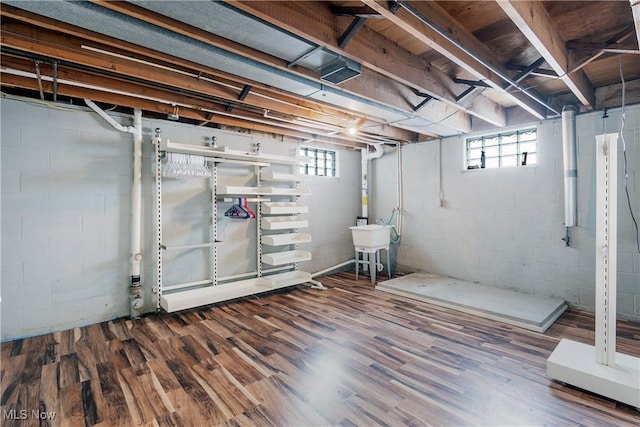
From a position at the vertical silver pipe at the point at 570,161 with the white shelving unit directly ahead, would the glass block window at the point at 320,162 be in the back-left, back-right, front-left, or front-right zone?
front-right

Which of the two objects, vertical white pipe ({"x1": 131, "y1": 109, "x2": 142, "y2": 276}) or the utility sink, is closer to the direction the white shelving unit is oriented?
the utility sink

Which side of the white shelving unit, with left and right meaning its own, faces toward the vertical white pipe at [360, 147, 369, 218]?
left

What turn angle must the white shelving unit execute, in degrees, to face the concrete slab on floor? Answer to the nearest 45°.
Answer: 0° — it already faces it

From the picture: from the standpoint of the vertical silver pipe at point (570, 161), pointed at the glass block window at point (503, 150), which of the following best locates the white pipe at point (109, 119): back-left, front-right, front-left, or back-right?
front-left

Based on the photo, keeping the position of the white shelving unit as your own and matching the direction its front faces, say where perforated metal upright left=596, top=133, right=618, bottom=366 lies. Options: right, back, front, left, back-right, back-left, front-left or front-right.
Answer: front

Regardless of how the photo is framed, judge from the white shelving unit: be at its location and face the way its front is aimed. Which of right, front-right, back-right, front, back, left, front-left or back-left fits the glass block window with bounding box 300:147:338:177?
left

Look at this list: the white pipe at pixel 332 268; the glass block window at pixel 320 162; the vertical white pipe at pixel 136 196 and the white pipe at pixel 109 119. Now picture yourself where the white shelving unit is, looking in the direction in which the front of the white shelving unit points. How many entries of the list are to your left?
2

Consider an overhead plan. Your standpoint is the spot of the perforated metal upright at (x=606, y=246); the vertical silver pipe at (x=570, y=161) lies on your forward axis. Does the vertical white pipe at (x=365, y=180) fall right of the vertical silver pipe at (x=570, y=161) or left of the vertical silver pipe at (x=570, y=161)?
left

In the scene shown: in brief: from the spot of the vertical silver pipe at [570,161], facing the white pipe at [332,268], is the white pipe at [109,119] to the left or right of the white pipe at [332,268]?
left

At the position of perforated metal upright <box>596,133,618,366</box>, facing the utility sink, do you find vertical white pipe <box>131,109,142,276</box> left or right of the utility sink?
left

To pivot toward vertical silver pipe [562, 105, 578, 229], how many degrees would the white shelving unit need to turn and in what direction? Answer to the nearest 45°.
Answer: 0° — it already faces it

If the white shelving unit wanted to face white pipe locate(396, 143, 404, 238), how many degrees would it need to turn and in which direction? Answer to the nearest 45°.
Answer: approximately 45° to its left

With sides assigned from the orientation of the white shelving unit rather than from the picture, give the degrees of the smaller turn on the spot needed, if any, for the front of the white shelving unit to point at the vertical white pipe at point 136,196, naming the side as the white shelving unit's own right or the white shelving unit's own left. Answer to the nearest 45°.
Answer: approximately 135° to the white shelving unit's own right

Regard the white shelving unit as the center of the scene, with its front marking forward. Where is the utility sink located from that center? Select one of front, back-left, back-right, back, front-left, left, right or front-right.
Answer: front-left

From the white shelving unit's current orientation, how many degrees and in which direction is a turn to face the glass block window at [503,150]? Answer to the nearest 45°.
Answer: approximately 45° to its left

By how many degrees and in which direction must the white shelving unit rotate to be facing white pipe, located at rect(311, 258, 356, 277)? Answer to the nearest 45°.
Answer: approximately 90° to its left
